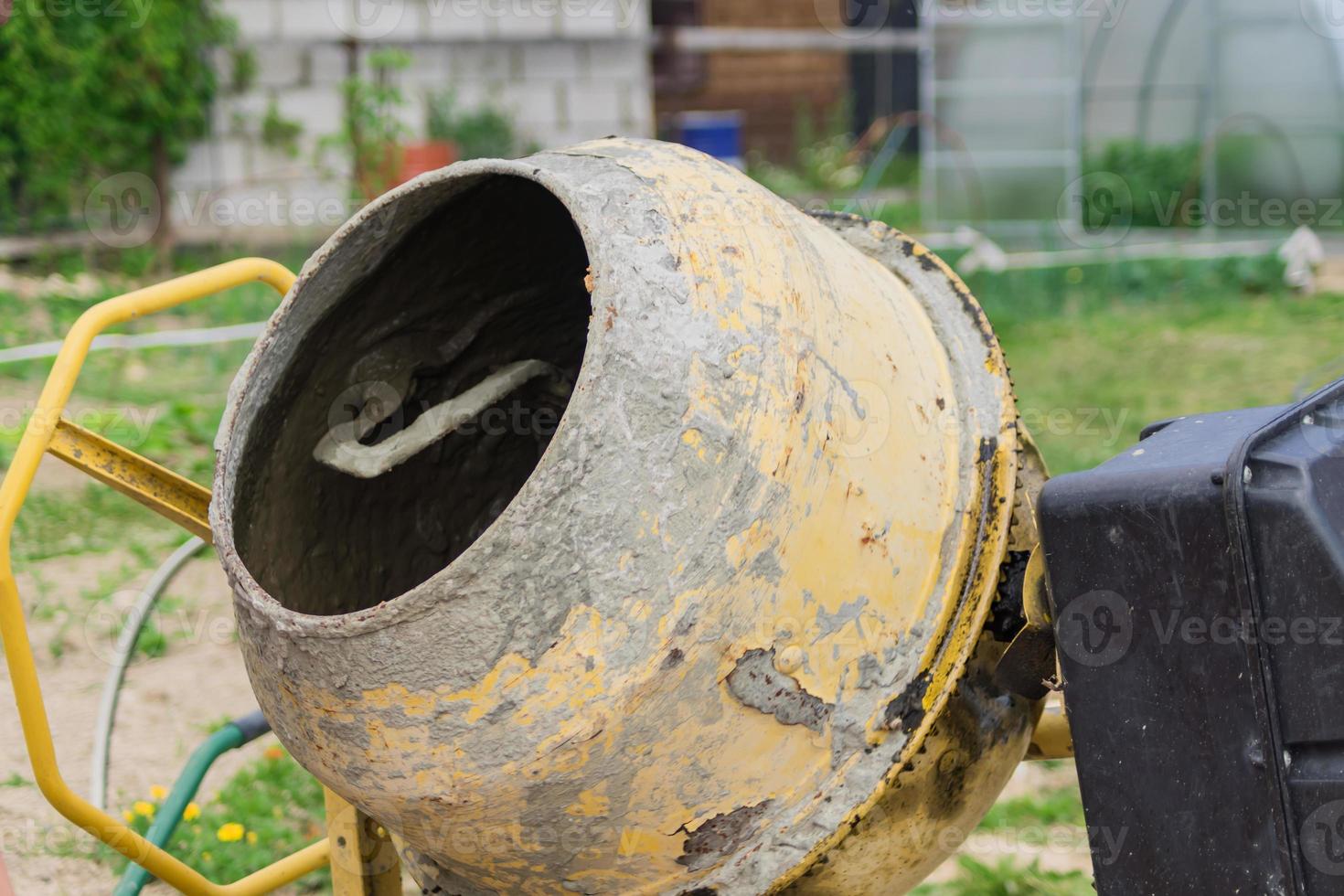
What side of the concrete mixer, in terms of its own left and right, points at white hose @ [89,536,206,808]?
right

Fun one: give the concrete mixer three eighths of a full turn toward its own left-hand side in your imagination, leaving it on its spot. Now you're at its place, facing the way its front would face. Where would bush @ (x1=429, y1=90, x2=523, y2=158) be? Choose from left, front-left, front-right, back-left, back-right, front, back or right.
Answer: left

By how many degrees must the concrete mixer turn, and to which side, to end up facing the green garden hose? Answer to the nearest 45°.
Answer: approximately 90° to its right

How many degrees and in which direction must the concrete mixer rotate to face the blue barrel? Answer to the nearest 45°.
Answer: approximately 135° to its right

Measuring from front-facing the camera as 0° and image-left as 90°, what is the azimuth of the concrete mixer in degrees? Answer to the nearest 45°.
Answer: approximately 45°

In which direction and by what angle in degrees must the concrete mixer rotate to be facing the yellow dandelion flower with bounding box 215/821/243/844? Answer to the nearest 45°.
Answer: approximately 90° to its right

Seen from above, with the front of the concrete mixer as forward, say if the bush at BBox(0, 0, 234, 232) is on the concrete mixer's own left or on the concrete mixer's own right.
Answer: on the concrete mixer's own right
